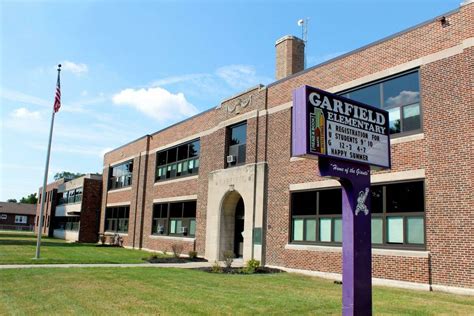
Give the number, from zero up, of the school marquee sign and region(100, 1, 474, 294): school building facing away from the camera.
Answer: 0

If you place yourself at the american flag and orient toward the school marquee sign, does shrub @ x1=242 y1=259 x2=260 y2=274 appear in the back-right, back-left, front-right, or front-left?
front-left

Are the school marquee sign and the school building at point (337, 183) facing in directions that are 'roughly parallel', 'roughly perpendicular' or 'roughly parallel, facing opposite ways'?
roughly perpendicular

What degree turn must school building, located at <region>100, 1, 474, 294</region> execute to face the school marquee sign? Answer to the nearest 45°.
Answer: approximately 45° to its left

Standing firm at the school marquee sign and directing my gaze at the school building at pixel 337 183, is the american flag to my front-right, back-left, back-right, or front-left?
front-left

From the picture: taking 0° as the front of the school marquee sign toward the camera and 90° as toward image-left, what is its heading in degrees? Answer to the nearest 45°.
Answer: approximately 315°

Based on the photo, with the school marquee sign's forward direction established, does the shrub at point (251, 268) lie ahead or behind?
behind

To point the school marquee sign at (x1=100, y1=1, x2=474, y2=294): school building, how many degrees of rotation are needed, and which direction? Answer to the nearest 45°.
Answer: approximately 135° to its left

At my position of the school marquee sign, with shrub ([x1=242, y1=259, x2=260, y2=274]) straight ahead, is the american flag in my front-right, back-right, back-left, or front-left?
front-left

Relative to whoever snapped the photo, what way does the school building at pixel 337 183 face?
facing the viewer and to the left of the viewer

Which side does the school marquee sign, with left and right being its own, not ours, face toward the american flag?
back
